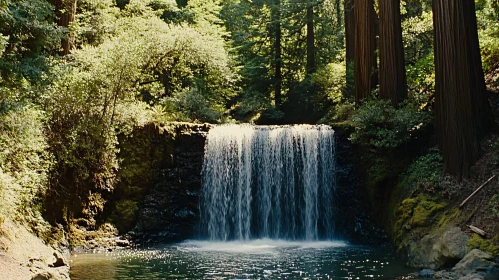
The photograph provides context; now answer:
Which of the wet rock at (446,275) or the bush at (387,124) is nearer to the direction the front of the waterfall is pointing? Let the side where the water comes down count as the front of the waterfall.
the wet rock

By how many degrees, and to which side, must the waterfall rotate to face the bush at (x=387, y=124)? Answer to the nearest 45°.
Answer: approximately 45° to its left

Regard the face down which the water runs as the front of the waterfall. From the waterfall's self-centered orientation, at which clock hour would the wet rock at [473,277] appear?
The wet rock is roughly at 11 o'clock from the waterfall.

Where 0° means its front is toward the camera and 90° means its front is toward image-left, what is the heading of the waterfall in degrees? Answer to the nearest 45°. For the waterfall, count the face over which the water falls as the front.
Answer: approximately 0°

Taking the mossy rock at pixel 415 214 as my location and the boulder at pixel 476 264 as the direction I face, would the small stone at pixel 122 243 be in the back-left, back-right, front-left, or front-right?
back-right

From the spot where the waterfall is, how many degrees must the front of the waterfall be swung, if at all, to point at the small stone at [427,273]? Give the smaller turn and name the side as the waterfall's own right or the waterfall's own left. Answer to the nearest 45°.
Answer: approximately 45° to the waterfall's own left

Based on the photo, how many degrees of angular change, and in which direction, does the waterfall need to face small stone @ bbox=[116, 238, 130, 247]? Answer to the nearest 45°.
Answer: approximately 90° to its right

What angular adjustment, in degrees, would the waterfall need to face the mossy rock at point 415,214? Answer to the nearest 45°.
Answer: approximately 45° to its left

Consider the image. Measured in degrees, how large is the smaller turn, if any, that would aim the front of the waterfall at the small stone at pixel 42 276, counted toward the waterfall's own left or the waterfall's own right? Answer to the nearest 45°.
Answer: approximately 45° to the waterfall's own right

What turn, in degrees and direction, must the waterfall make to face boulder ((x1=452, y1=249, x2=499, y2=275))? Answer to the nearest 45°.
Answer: approximately 45° to its left
